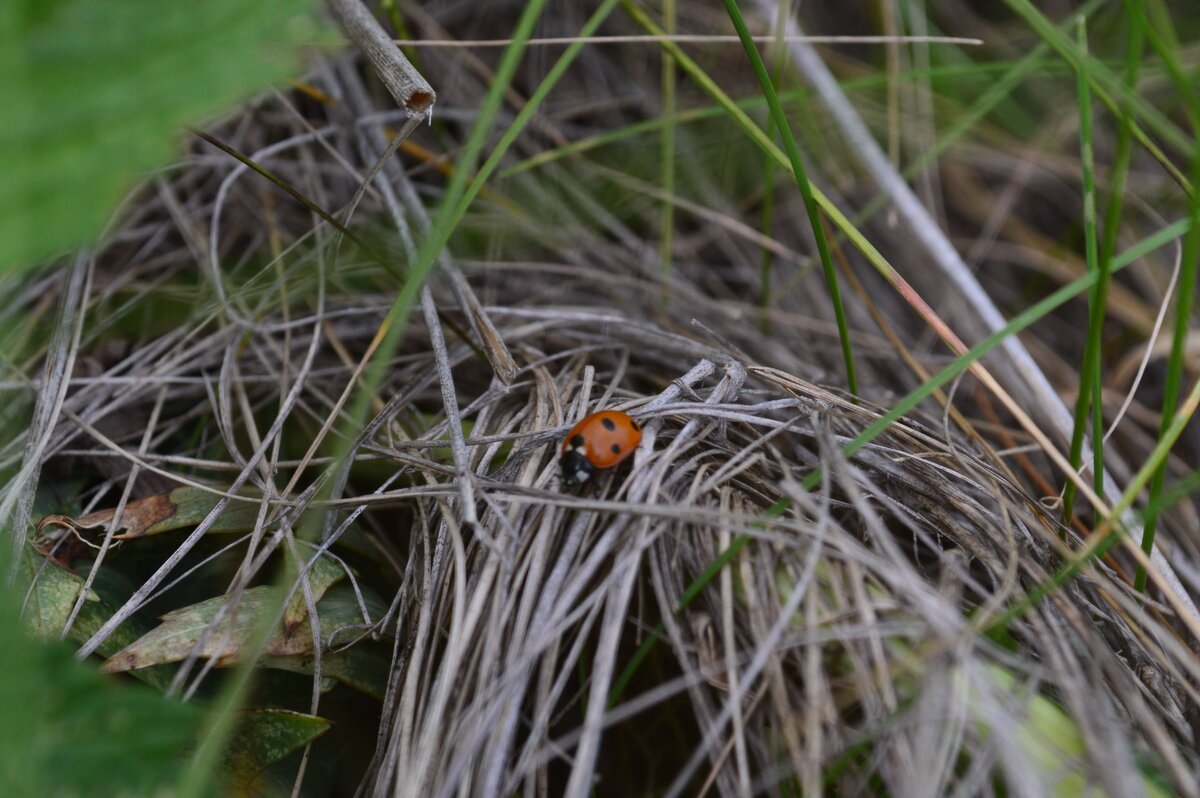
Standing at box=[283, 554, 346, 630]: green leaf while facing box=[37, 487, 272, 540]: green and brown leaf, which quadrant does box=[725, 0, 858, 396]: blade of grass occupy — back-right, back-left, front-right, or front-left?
back-right

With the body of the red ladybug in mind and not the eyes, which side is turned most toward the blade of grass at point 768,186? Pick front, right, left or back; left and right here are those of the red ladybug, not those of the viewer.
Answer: back

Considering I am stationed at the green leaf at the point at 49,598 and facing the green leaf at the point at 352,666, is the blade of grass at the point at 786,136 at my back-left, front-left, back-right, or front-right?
front-left

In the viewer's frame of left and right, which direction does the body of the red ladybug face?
facing the viewer and to the left of the viewer
